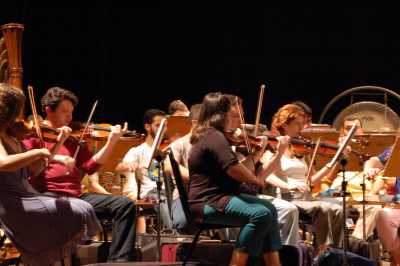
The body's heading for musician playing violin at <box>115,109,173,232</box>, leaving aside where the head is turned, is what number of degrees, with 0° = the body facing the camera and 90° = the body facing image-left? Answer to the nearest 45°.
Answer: approximately 315°

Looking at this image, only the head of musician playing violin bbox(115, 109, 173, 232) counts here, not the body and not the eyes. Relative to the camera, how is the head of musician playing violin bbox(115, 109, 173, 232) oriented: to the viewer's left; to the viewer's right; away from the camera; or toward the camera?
to the viewer's right

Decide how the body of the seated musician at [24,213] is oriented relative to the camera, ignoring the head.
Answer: to the viewer's right

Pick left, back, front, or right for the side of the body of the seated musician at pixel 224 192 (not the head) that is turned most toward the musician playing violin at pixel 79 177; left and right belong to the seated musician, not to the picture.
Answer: back

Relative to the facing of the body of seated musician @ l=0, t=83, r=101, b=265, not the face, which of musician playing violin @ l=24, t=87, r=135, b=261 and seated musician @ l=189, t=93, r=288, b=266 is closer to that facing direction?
the seated musician

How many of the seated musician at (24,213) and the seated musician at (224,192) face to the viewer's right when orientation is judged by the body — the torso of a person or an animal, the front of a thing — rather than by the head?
2

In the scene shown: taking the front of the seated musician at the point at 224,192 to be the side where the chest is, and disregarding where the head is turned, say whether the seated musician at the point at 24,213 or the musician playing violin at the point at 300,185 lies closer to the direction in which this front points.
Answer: the musician playing violin

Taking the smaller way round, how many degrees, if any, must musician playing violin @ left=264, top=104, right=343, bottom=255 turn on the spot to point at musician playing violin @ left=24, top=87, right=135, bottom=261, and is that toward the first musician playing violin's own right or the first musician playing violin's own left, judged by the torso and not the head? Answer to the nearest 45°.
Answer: approximately 90° to the first musician playing violin's own right

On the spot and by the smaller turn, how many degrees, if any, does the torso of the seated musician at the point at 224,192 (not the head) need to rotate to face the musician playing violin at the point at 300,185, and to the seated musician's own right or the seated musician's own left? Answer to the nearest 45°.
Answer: approximately 45° to the seated musician's own left

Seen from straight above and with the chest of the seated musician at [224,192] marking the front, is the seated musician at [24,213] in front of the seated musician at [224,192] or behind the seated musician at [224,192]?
behind

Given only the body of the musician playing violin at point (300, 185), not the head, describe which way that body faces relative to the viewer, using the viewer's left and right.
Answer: facing the viewer and to the right of the viewer

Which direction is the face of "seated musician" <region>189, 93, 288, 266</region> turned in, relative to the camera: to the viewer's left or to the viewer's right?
to the viewer's right

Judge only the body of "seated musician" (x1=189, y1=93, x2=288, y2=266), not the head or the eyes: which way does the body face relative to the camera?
to the viewer's right

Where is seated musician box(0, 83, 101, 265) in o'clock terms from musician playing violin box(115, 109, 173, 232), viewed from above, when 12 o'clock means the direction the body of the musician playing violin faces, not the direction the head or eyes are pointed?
The seated musician is roughly at 2 o'clock from the musician playing violin.
